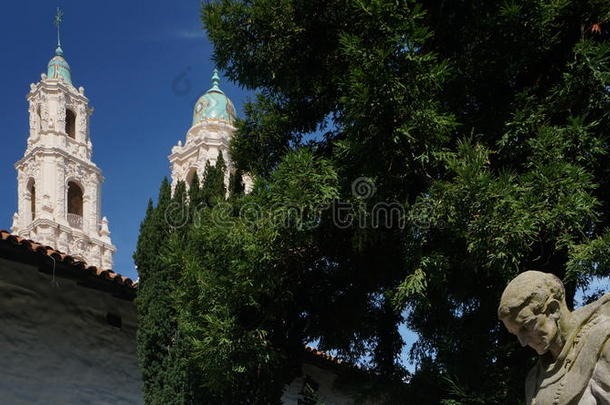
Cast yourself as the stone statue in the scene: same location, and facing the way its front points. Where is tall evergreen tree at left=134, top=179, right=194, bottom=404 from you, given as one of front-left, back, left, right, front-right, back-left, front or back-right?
right

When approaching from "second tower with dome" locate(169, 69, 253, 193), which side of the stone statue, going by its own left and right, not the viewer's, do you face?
right

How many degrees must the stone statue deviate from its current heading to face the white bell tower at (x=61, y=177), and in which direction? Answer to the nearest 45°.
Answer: approximately 90° to its right

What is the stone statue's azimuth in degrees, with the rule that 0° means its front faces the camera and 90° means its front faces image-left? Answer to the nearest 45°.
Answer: approximately 45°
